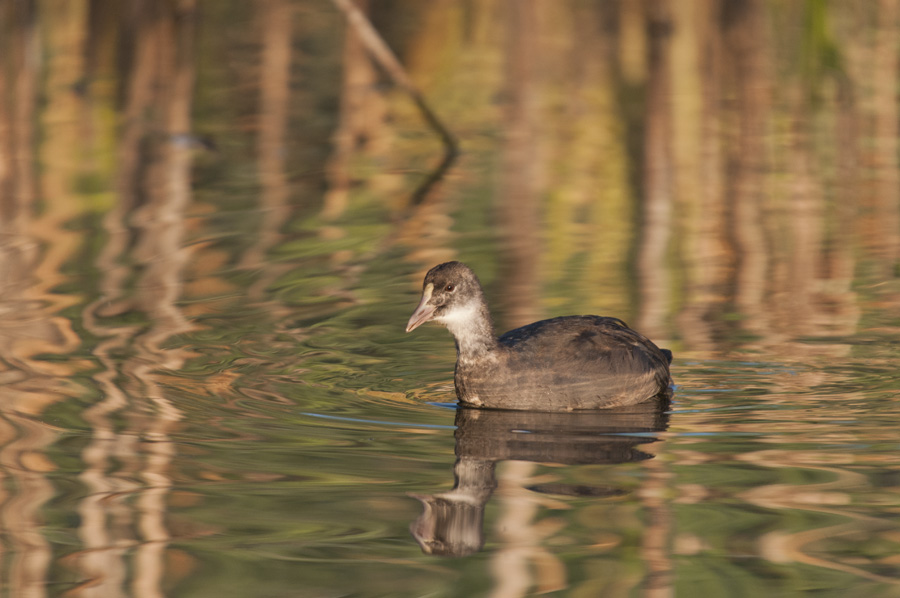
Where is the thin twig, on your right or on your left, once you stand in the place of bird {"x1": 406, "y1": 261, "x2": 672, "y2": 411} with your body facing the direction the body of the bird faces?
on your right

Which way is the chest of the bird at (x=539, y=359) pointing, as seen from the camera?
to the viewer's left
